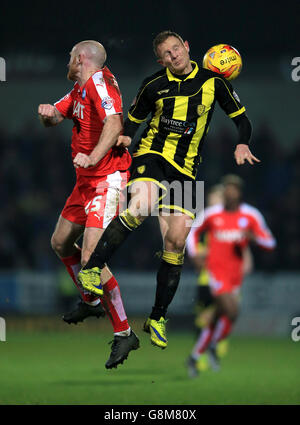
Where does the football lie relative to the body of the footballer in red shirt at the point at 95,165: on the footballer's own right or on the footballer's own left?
on the footballer's own left

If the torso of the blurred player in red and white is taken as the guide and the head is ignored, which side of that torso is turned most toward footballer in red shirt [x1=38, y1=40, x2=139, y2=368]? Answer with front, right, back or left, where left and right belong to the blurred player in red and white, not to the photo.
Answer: front

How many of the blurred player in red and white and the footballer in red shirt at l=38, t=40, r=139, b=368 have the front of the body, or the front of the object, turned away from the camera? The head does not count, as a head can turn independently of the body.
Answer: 0

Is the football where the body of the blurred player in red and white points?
yes
